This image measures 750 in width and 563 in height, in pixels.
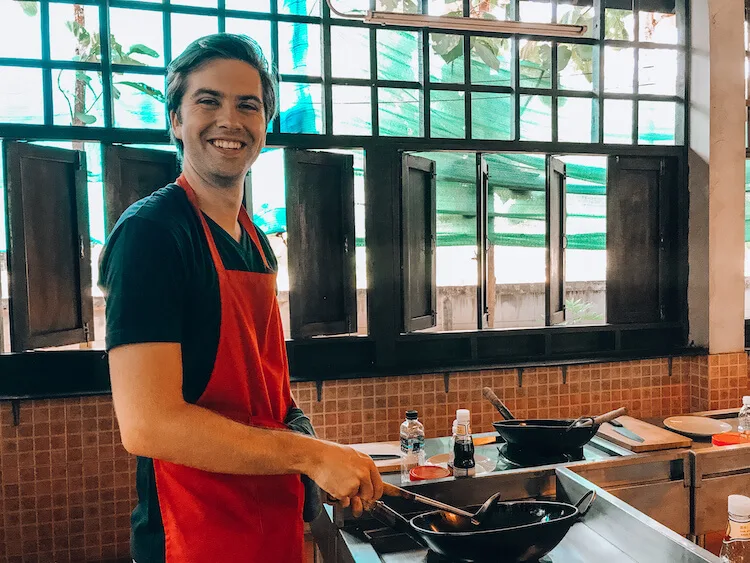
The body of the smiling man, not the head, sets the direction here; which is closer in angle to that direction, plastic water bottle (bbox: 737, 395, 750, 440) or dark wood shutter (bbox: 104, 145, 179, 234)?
the plastic water bottle

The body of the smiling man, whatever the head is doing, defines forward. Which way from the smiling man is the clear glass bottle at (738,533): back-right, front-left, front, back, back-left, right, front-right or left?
front-left

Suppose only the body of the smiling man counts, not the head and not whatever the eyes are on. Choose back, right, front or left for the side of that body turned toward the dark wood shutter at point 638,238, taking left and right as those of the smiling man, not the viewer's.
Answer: left

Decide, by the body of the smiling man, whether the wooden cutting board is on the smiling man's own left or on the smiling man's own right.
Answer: on the smiling man's own left

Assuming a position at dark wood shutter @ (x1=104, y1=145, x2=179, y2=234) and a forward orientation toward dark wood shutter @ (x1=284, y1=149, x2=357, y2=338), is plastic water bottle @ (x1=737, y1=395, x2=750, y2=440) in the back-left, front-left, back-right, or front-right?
front-right

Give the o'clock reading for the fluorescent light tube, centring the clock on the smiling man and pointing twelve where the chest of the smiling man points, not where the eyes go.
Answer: The fluorescent light tube is roughly at 9 o'clock from the smiling man.

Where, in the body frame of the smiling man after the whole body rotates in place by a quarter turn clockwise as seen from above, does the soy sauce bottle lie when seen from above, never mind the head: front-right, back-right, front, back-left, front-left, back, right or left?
back

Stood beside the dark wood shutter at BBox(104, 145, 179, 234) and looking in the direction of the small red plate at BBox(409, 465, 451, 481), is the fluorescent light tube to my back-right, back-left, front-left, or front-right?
front-left

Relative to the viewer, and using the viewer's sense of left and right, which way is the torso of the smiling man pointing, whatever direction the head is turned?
facing the viewer and to the right of the viewer

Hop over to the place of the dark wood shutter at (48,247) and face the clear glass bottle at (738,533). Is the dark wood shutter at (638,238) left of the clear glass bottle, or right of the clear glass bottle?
left

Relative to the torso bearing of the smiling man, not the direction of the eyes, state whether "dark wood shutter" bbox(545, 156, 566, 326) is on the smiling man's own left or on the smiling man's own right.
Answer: on the smiling man's own left

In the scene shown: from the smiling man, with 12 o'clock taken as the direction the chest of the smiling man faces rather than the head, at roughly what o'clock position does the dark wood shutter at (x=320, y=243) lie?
The dark wood shutter is roughly at 8 o'clock from the smiling man.
